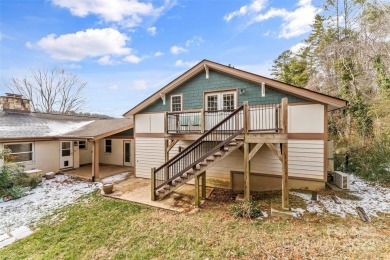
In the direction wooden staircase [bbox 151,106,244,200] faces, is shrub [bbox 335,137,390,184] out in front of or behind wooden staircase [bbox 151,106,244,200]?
behind

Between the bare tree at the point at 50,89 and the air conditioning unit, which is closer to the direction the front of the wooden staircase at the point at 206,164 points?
the bare tree

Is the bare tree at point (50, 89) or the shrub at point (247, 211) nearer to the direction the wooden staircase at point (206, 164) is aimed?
the bare tree

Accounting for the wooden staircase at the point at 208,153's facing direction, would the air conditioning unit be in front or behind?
behind

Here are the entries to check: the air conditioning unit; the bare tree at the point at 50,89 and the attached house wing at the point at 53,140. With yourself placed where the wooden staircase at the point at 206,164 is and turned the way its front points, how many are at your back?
1

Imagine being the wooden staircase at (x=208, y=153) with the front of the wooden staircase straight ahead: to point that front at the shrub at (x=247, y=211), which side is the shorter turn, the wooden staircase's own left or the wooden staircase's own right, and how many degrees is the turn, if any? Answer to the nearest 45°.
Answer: approximately 135° to the wooden staircase's own left

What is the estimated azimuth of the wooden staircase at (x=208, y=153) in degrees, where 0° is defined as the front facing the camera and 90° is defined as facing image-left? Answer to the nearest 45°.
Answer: approximately 90°

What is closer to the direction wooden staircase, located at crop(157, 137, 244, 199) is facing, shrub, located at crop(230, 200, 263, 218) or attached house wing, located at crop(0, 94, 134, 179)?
the attached house wing

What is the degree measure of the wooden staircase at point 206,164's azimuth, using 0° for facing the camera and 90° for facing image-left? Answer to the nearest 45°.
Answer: approximately 90°

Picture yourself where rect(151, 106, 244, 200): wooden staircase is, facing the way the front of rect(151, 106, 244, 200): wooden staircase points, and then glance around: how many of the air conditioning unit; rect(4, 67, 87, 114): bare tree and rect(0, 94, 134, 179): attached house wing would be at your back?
1
